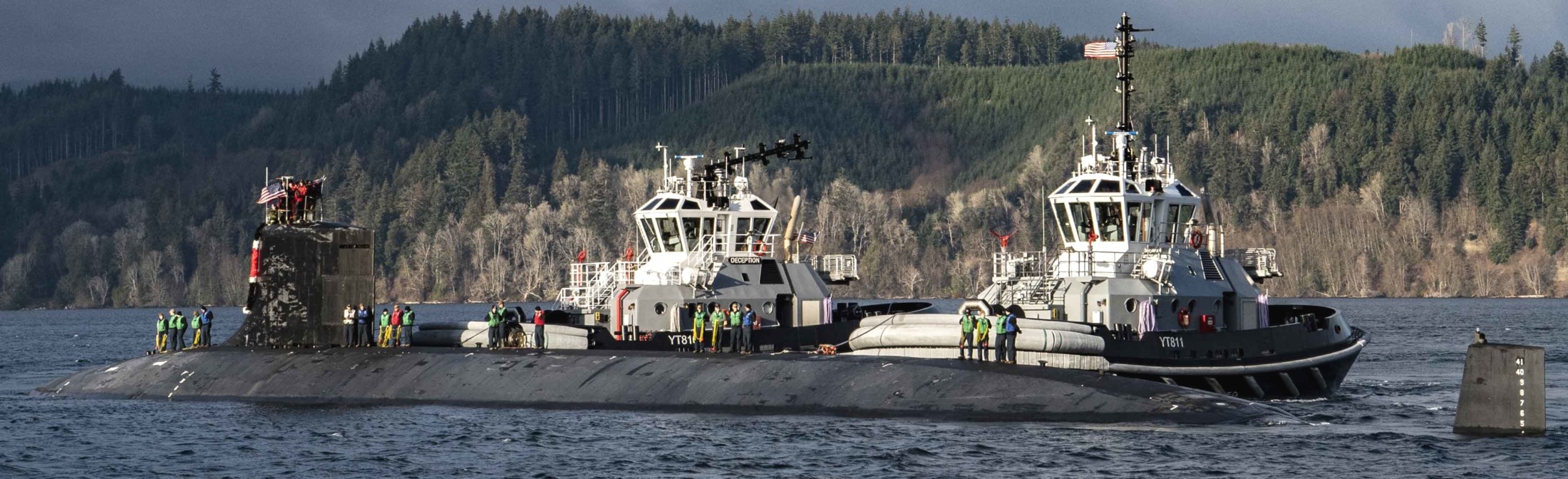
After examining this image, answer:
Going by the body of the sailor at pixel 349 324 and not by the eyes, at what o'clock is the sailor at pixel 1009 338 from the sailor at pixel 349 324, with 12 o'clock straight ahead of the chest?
the sailor at pixel 1009 338 is roughly at 10 o'clock from the sailor at pixel 349 324.

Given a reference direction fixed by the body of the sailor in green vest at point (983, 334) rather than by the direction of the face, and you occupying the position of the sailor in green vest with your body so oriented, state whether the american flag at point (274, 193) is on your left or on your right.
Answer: on your right

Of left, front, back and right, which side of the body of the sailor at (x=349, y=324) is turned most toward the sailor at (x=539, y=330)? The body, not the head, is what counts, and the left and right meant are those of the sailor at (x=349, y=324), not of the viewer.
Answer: left

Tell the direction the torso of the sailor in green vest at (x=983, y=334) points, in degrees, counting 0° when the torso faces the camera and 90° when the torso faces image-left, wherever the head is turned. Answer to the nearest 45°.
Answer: approximately 0°

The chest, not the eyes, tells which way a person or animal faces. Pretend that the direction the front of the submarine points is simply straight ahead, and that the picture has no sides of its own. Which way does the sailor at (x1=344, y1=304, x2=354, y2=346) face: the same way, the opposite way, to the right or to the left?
to the left

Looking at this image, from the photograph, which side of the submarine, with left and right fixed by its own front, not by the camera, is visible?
left

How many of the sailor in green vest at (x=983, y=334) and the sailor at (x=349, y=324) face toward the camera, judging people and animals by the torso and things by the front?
2
